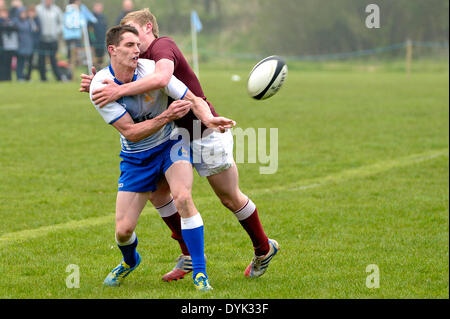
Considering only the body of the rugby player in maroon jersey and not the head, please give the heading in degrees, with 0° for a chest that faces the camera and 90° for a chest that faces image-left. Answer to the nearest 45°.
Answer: approximately 90°

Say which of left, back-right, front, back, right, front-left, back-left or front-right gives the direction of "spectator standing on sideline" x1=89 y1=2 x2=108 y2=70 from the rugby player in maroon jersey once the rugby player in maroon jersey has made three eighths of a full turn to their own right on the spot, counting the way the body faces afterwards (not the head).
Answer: front-left

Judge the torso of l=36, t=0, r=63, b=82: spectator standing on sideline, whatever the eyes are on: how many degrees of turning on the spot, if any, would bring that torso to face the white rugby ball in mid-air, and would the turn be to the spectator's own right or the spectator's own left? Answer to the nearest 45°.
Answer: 0° — they already face it

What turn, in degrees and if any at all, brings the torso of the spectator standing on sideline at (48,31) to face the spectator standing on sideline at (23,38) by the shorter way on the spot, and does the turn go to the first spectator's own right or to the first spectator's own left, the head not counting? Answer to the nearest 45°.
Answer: approximately 45° to the first spectator's own right

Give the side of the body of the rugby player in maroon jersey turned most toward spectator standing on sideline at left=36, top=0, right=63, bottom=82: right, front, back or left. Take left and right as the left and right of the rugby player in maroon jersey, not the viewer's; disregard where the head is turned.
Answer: right

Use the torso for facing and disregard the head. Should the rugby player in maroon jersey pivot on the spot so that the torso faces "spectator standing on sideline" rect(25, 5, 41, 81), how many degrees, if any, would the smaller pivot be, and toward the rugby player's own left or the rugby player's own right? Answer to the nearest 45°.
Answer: approximately 90° to the rugby player's own right

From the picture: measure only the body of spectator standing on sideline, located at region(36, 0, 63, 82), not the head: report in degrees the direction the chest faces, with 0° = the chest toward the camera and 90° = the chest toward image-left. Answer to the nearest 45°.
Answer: approximately 0°

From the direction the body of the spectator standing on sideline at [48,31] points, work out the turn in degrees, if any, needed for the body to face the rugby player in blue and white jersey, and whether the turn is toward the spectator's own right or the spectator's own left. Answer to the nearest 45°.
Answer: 0° — they already face them
